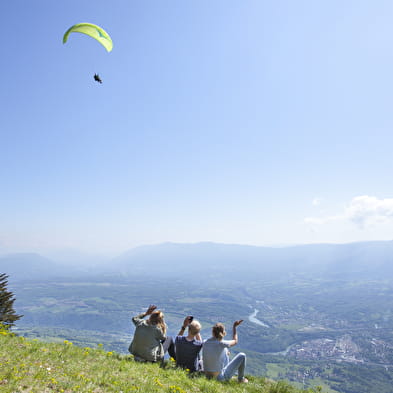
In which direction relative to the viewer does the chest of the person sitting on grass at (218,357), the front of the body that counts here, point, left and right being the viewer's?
facing away from the viewer and to the right of the viewer

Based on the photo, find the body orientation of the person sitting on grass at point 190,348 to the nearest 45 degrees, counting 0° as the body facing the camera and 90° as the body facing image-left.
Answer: approximately 180°

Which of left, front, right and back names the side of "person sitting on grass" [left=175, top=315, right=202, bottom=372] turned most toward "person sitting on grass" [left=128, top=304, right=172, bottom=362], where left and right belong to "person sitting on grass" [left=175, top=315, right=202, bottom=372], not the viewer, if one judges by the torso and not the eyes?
left

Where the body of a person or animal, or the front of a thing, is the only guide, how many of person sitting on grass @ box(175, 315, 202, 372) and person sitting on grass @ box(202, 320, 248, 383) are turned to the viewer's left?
0

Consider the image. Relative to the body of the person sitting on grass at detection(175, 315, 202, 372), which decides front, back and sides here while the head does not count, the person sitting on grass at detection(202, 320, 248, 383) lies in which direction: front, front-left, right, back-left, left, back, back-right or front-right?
back-right

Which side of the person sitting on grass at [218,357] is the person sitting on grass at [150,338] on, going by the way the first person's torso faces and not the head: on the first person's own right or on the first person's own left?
on the first person's own left
